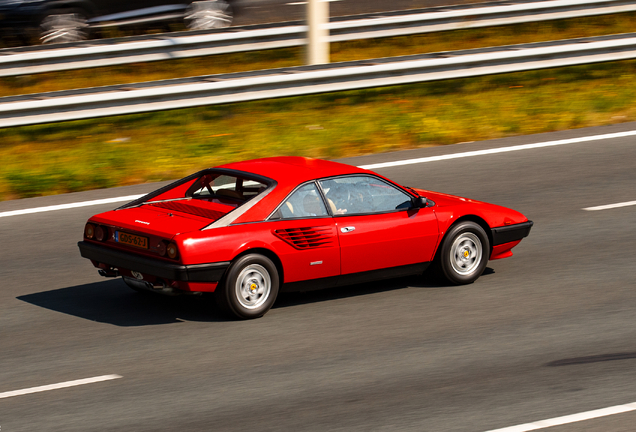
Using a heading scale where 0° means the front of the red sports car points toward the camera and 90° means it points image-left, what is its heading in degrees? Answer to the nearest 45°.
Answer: approximately 225°

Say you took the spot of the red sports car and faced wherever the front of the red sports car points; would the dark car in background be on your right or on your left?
on your left

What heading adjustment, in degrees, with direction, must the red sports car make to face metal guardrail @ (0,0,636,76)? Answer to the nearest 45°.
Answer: approximately 45° to its left

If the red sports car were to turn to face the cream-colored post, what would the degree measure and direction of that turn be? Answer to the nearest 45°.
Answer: approximately 45° to its left
